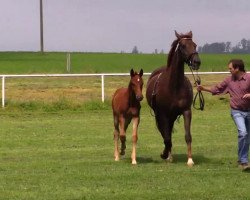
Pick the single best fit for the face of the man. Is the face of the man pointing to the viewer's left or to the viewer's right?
to the viewer's left

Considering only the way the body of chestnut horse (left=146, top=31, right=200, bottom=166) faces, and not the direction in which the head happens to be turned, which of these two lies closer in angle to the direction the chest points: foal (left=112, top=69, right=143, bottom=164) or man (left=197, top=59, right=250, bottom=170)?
the man

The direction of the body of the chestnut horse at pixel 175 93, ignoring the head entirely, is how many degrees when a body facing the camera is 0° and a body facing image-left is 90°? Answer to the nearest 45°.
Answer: approximately 315°

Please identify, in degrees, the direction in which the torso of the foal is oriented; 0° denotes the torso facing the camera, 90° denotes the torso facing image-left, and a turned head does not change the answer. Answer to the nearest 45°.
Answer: approximately 315°
